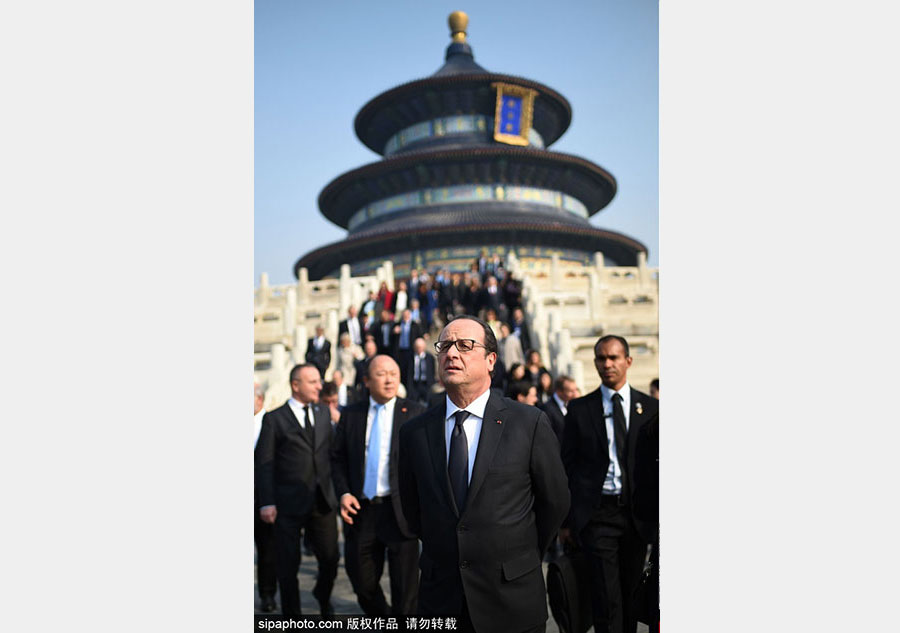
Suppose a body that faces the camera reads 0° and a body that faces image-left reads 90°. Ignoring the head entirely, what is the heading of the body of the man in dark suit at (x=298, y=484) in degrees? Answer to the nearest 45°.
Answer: approximately 315°

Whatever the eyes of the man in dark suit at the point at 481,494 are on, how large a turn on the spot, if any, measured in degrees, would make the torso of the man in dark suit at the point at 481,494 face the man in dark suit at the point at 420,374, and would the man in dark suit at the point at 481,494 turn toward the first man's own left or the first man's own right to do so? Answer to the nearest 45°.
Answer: approximately 135° to the first man's own right

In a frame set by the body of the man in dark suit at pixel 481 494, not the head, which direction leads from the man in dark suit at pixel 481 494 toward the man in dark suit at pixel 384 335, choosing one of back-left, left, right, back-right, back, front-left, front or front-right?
back-right

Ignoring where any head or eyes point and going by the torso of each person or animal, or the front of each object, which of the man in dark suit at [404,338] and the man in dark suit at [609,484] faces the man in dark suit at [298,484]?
the man in dark suit at [404,338]

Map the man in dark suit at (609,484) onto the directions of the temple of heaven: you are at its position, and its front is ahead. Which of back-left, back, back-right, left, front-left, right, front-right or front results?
front-right

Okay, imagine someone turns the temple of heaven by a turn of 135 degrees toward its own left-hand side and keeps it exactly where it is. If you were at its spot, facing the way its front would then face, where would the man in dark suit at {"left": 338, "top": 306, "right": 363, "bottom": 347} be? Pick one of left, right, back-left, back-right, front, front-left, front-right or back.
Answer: back

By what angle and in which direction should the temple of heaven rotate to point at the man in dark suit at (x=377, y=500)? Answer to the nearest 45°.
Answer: approximately 45° to its right

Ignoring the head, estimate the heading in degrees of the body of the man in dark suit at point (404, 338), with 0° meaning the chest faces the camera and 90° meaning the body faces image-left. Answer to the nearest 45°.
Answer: approximately 0°

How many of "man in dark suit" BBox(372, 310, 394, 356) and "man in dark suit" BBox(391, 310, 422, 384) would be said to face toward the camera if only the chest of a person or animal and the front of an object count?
2

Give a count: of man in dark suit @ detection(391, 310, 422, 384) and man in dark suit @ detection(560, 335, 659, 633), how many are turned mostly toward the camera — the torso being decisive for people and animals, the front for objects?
2

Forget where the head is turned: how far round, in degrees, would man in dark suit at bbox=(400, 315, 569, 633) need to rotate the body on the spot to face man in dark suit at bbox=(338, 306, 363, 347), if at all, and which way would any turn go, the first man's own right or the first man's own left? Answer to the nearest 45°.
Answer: approximately 135° to the first man's own right

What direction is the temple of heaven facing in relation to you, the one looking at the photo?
facing the viewer and to the right of the viewer
